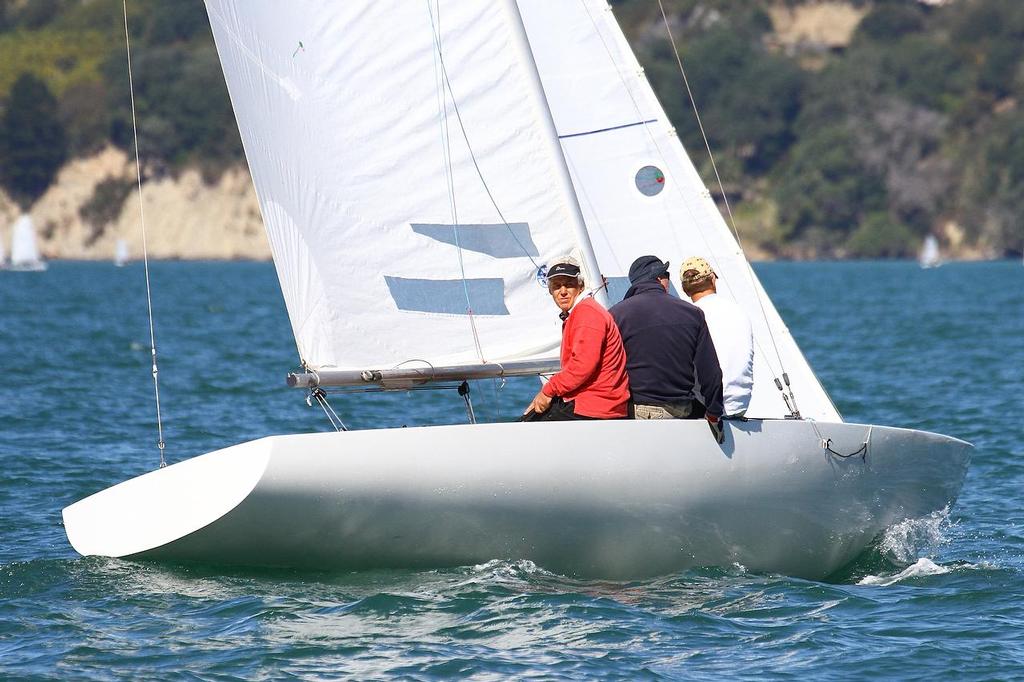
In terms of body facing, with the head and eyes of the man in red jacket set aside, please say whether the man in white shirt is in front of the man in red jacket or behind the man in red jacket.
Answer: behind

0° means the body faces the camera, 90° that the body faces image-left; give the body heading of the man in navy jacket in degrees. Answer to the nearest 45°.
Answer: approximately 180°

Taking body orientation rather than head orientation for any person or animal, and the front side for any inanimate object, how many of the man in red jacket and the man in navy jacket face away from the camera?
1
